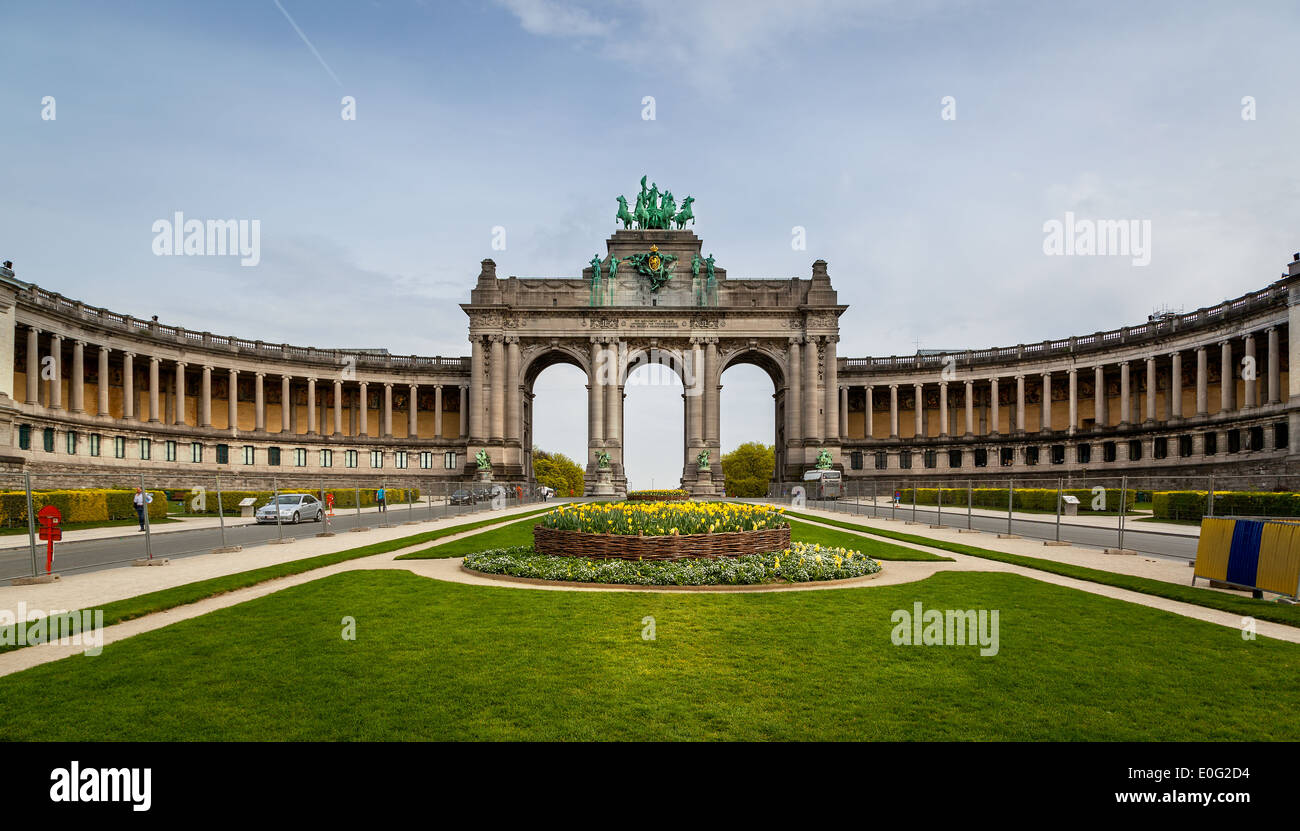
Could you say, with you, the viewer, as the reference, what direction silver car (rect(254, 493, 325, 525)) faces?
facing the viewer and to the left of the viewer

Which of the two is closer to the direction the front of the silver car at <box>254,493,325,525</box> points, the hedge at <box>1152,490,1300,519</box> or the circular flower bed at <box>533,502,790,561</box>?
the circular flower bed

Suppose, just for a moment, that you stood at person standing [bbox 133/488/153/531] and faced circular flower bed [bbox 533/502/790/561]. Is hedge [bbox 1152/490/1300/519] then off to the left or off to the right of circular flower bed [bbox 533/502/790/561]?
left

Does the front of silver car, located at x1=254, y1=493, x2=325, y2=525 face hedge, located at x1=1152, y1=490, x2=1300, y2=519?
no

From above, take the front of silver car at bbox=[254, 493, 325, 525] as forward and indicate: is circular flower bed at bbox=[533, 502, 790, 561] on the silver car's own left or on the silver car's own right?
on the silver car's own left

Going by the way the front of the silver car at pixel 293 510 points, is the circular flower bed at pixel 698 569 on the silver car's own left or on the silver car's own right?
on the silver car's own left
